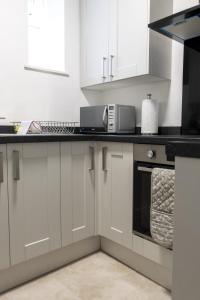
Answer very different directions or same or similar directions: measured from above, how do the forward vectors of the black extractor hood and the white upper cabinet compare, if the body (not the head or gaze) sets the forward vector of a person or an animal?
same or similar directions

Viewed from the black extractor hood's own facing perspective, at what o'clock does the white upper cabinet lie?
The white upper cabinet is roughly at 3 o'clock from the black extractor hood.

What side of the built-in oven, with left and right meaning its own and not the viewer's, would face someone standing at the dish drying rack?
right

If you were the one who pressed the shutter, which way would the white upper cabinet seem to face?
facing the viewer and to the left of the viewer

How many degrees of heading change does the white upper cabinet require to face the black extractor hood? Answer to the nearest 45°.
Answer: approximately 90° to its left

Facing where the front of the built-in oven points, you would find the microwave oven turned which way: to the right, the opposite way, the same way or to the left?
the same way

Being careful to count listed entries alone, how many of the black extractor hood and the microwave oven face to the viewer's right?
0

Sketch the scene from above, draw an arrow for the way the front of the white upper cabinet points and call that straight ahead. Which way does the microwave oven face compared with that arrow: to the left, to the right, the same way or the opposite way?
the same way

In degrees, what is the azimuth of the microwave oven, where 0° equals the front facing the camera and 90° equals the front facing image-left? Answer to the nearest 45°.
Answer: approximately 45°

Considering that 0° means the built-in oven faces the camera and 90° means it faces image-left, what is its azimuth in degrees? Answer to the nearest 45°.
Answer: approximately 45°

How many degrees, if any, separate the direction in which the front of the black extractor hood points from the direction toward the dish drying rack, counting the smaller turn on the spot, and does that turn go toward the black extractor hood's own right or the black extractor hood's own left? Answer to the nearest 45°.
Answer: approximately 90° to the black extractor hood's own right
